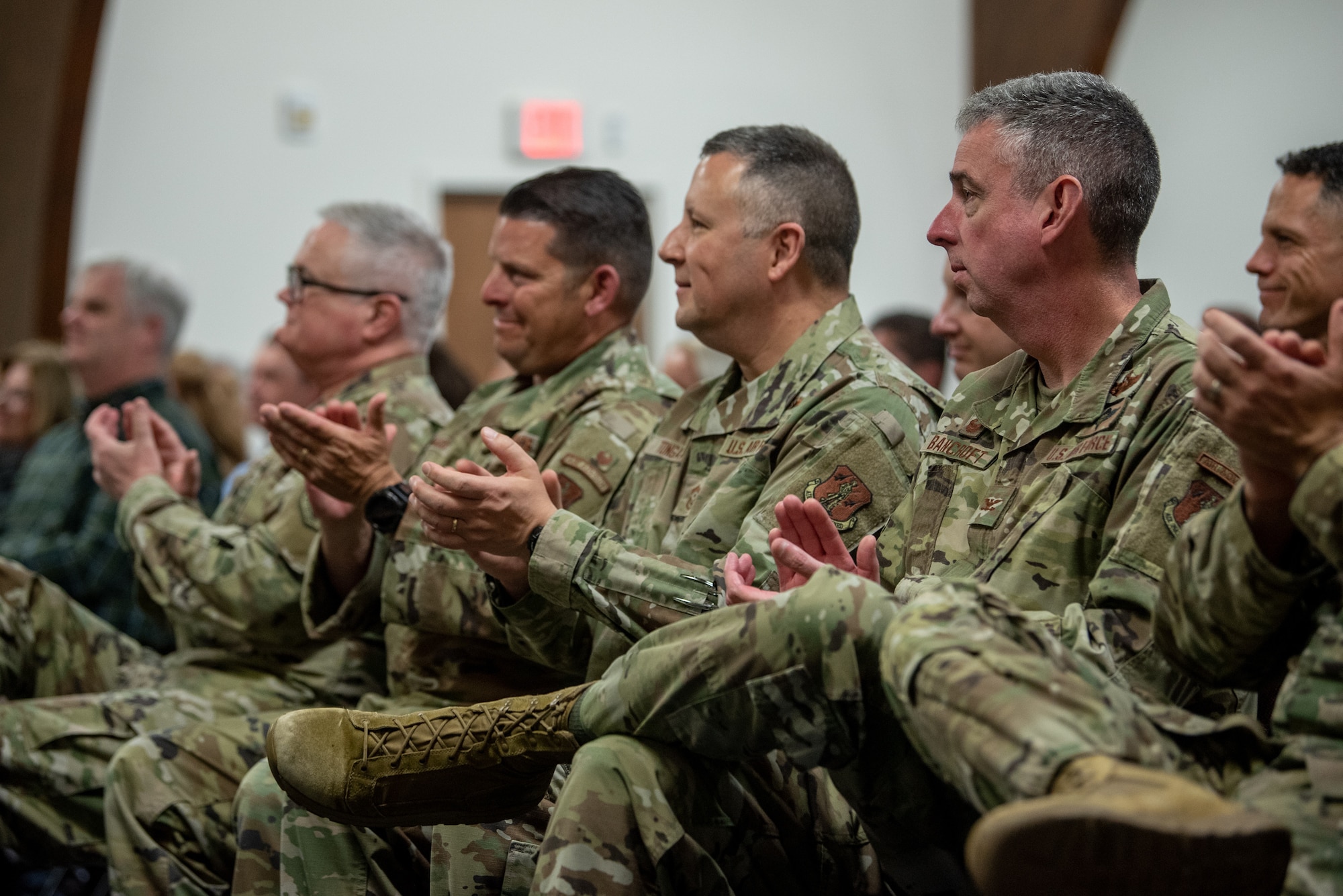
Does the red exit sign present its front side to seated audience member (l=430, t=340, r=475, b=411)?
yes

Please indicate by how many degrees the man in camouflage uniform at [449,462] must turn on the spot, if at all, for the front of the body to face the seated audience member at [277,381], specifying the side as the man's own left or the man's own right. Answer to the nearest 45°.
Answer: approximately 90° to the man's own right

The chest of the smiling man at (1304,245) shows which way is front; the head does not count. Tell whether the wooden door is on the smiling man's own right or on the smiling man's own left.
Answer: on the smiling man's own right

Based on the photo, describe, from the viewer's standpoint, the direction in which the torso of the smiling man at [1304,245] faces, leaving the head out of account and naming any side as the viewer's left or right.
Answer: facing to the left of the viewer

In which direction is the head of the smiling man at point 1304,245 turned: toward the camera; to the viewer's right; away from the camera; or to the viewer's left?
to the viewer's left

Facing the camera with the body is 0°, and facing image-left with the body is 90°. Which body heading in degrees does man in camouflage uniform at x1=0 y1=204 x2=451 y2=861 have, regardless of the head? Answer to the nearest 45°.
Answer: approximately 90°

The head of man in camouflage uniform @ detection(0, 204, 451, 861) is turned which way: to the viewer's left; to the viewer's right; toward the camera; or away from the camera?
to the viewer's left

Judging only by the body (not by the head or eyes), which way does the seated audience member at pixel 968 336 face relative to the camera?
to the viewer's left

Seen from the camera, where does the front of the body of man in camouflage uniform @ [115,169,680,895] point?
to the viewer's left

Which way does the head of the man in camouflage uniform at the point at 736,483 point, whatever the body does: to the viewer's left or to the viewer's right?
to the viewer's left

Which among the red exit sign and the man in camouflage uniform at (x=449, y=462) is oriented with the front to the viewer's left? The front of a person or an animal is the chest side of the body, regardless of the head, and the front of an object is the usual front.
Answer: the man in camouflage uniform

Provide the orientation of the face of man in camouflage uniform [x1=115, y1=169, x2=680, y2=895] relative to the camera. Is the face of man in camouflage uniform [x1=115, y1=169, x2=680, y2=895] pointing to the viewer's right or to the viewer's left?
to the viewer's left
